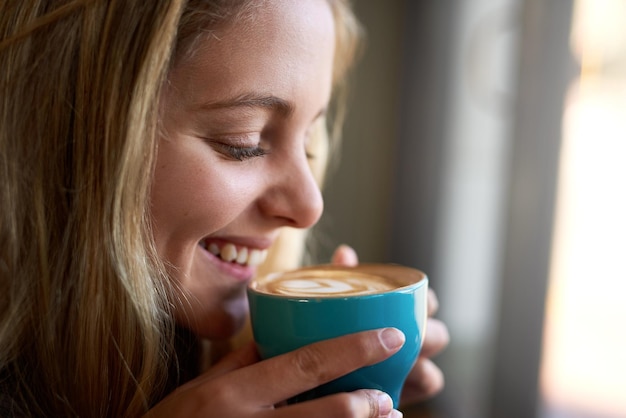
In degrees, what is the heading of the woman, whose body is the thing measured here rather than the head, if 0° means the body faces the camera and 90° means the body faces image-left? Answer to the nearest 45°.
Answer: approximately 270°

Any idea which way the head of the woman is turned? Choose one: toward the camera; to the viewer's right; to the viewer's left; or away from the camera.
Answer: to the viewer's right
